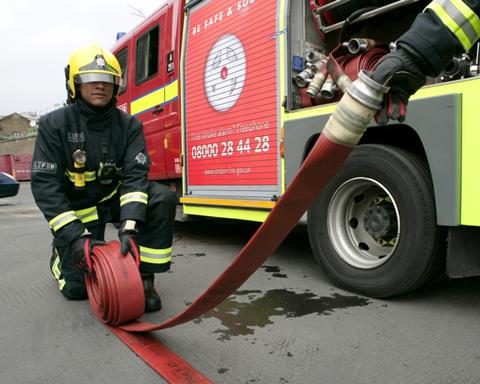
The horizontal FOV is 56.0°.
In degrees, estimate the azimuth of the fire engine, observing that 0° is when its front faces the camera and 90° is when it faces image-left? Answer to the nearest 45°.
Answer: approximately 135°

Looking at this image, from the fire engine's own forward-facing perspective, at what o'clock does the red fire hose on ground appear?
The red fire hose on ground is roughly at 8 o'clock from the fire engine.

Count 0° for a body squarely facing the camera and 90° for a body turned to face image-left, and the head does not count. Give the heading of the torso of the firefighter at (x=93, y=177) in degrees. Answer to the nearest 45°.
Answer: approximately 0°

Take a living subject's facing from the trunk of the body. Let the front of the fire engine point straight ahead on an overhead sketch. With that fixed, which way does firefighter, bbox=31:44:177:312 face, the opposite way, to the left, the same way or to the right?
the opposite way

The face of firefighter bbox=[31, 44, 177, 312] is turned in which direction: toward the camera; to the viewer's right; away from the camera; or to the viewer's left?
toward the camera
